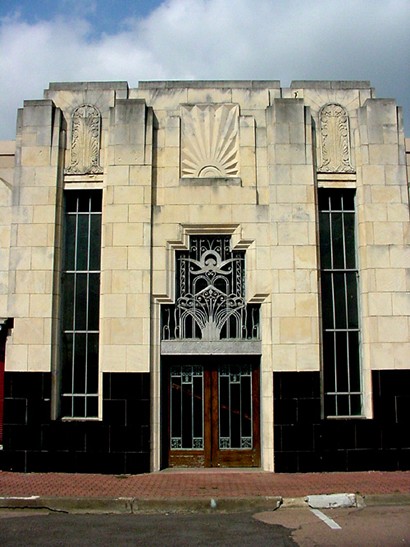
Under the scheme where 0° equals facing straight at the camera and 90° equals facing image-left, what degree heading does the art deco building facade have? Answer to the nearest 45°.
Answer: approximately 0°
